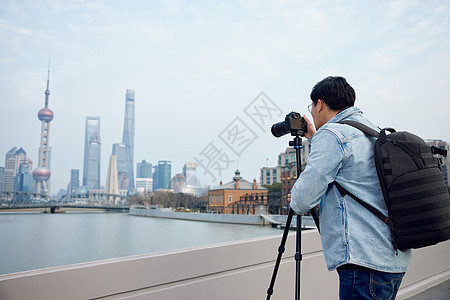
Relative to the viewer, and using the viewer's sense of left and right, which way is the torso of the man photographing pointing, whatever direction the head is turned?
facing away from the viewer and to the left of the viewer

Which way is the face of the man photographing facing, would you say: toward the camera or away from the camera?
away from the camera

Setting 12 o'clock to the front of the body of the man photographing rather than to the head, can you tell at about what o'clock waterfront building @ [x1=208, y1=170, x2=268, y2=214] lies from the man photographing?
The waterfront building is roughly at 1 o'clock from the man photographing.
